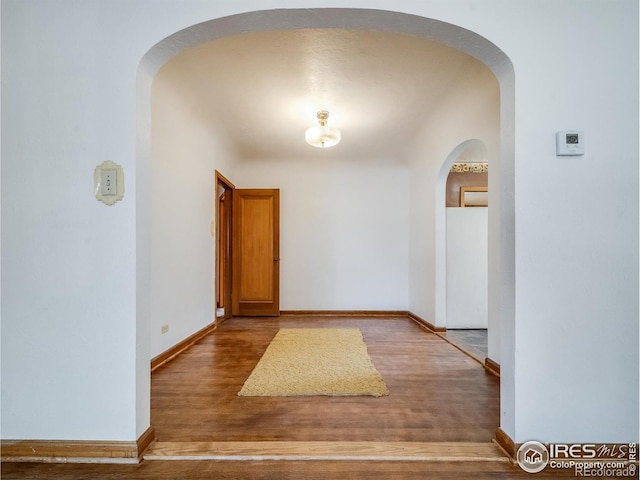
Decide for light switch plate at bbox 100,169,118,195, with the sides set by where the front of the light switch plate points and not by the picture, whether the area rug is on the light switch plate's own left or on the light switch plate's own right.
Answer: on the light switch plate's own left

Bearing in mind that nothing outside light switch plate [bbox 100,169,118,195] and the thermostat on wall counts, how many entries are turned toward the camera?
2

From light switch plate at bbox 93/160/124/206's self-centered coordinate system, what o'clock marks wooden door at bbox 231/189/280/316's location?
The wooden door is roughly at 7 o'clock from the light switch plate.

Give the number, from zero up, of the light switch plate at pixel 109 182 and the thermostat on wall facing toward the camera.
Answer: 2

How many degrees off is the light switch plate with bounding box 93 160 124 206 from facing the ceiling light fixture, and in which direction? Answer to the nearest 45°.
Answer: approximately 135° to its left

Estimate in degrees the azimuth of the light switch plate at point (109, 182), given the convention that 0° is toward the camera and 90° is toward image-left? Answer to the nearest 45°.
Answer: approximately 0°

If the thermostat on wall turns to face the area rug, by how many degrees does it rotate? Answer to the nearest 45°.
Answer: approximately 90° to its right

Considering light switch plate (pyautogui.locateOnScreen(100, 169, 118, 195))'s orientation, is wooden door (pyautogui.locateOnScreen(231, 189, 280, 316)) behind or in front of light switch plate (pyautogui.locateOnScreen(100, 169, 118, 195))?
behind
